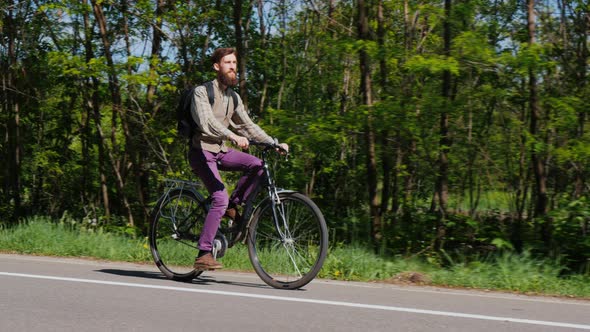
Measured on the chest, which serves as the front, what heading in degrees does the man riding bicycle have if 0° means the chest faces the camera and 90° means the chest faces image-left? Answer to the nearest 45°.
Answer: approximately 315°

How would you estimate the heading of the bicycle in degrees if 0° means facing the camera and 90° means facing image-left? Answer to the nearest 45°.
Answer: approximately 315°

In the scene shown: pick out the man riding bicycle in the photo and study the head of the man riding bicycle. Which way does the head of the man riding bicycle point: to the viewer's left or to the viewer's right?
to the viewer's right
